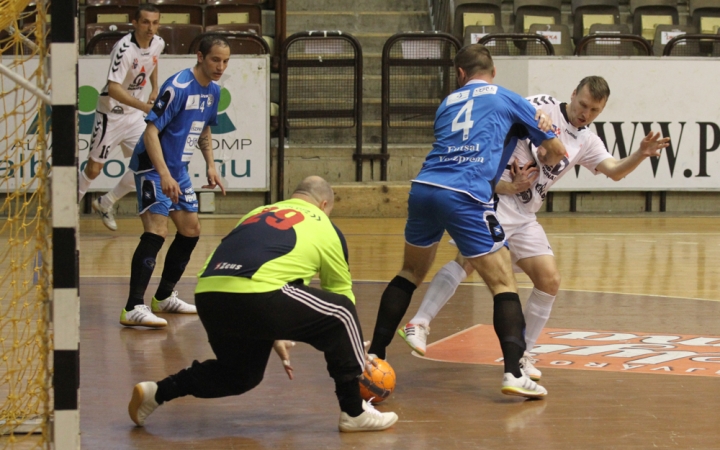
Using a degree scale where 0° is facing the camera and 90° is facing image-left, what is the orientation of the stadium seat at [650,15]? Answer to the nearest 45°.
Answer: approximately 0°

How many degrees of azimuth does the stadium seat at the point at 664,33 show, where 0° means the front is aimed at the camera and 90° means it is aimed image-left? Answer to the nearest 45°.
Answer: approximately 0°

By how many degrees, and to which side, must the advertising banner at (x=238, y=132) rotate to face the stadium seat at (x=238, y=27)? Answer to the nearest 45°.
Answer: approximately 180°

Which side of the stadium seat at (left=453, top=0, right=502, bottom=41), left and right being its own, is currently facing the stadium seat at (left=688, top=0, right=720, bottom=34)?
left

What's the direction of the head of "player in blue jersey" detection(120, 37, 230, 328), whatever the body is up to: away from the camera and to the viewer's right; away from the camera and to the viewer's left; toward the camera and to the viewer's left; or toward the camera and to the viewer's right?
toward the camera and to the viewer's right

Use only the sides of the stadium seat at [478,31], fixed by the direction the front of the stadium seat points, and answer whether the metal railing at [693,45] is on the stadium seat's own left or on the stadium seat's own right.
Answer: on the stadium seat's own left

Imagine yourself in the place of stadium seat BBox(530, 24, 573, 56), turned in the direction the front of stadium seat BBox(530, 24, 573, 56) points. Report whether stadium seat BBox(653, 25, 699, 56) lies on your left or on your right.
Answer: on your left

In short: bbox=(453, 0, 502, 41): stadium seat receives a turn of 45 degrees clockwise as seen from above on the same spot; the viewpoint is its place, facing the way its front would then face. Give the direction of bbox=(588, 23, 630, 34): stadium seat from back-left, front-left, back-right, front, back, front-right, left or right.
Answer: back-left

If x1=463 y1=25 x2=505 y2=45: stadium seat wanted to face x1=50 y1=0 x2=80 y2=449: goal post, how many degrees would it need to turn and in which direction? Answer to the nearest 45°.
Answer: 0° — it already faces it

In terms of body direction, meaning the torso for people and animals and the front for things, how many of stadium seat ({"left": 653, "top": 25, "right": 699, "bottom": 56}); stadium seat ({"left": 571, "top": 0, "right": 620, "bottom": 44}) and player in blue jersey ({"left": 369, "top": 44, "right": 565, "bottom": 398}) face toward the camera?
2

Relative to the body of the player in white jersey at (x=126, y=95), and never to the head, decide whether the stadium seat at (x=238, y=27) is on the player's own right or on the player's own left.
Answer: on the player's own left
